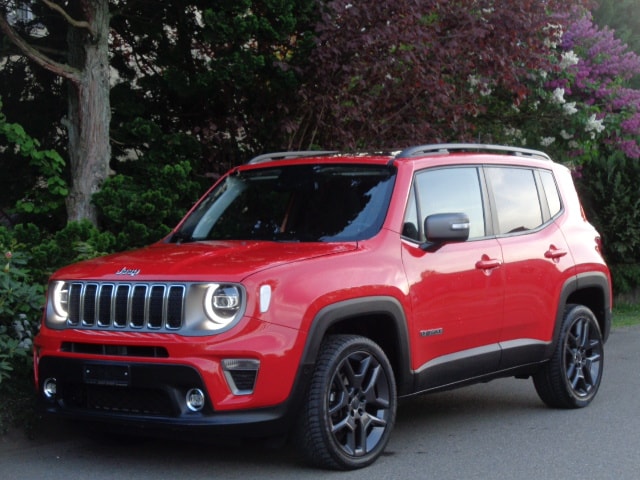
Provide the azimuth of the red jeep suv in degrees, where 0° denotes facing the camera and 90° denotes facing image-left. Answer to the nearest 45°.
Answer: approximately 45°
